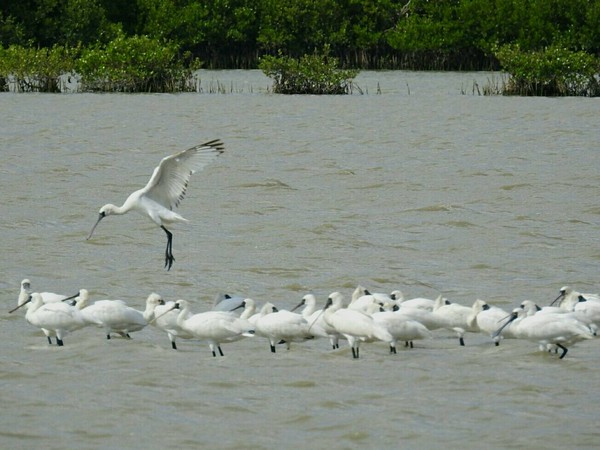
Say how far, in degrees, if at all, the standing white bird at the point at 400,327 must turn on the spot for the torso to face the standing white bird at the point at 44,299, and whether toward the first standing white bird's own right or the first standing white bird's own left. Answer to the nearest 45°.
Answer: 0° — it already faces it

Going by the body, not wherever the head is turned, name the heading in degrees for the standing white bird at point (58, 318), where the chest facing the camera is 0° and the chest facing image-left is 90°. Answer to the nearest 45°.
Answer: approximately 90°

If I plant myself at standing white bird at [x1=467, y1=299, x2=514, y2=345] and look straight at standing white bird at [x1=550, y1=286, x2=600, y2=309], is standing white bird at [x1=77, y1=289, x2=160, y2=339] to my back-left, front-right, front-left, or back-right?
back-left

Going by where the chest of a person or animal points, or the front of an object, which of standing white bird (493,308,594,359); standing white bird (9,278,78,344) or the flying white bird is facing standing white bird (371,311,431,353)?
standing white bird (493,308,594,359)

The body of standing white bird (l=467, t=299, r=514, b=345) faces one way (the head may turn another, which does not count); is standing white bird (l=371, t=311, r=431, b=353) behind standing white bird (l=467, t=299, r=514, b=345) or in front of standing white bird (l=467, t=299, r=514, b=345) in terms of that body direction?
in front

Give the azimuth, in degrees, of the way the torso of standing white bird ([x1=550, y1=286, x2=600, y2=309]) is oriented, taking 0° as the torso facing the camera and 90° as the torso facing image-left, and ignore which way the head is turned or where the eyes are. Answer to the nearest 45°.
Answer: approximately 90°

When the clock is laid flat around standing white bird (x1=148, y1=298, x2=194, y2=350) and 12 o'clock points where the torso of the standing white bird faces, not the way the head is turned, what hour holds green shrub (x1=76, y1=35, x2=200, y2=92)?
The green shrub is roughly at 3 o'clock from the standing white bird.

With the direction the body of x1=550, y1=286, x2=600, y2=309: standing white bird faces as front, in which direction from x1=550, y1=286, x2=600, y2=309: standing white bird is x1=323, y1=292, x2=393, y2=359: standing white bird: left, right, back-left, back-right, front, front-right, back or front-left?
front-left

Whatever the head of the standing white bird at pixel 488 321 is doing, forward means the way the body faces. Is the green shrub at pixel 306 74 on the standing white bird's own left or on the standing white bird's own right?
on the standing white bird's own right

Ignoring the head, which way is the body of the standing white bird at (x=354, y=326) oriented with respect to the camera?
to the viewer's left

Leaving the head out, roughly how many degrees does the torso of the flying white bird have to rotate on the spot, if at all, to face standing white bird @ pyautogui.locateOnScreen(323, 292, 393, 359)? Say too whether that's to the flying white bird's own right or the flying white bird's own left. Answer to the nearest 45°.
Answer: approximately 90° to the flying white bird's own left

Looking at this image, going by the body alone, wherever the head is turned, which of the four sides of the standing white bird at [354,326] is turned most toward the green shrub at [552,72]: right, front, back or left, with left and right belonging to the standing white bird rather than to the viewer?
right

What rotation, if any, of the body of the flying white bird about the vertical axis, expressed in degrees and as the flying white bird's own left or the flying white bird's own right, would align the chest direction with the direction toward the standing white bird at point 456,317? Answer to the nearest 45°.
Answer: approximately 135° to the flying white bird's own left

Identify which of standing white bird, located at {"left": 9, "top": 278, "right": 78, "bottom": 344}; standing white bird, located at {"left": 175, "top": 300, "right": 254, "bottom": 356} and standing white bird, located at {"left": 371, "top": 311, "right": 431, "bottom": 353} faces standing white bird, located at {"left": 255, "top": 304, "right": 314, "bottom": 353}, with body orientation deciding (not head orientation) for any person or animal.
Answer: standing white bird, located at {"left": 371, "top": 311, "right": 431, "bottom": 353}

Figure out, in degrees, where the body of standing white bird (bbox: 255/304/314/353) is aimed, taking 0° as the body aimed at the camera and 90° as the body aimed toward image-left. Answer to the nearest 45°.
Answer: approximately 90°

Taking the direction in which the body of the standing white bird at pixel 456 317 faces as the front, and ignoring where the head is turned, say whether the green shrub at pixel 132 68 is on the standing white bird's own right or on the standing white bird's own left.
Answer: on the standing white bird's own right
